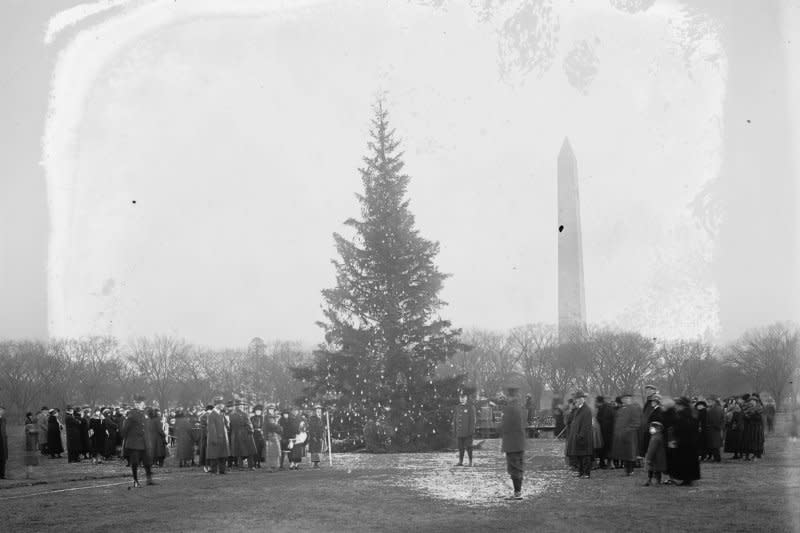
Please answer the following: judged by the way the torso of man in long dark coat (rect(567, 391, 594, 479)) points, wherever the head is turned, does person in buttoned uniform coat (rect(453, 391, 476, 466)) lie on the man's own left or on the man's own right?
on the man's own right

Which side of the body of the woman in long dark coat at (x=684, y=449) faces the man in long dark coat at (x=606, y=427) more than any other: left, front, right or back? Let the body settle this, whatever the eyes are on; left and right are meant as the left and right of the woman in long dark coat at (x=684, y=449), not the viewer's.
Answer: front

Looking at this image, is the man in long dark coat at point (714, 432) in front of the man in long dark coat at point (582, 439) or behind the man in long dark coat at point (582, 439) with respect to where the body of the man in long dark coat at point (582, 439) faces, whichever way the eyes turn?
behind

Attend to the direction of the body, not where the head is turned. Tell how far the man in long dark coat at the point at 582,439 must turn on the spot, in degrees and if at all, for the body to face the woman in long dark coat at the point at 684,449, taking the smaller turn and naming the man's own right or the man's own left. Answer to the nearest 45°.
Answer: approximately 90° to the man's own left
